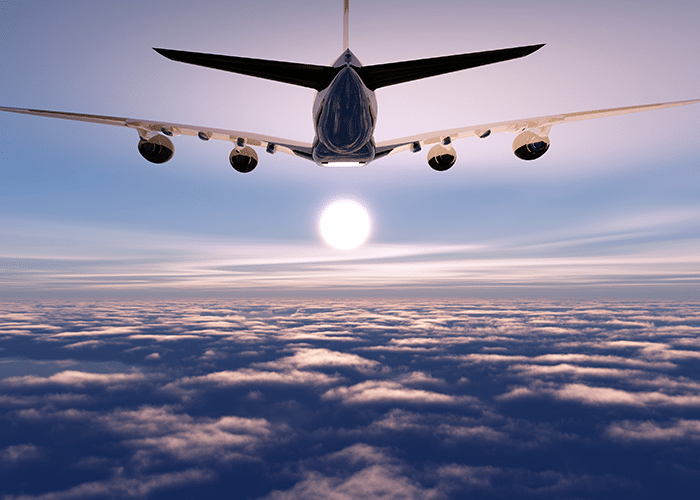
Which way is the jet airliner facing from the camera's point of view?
away from the camera
